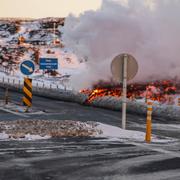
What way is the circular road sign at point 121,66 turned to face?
away from the camera

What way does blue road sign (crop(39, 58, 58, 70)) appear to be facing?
toward the camera

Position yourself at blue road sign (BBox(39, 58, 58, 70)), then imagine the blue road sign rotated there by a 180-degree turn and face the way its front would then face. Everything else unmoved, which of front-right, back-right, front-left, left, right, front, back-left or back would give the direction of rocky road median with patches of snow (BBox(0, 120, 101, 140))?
back

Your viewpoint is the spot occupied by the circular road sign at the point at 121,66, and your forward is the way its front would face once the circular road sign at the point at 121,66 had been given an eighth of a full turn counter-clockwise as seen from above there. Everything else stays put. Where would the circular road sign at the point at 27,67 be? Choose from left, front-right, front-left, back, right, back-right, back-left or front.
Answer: front

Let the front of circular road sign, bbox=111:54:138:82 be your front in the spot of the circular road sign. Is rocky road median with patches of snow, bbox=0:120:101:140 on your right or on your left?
on your left

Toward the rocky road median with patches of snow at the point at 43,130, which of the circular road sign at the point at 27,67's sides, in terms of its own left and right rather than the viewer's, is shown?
front

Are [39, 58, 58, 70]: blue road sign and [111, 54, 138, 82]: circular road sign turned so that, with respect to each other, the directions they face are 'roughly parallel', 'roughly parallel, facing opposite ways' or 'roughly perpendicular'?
roughly parallel, facing opposite ways

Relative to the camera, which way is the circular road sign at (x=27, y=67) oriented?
toward the camera

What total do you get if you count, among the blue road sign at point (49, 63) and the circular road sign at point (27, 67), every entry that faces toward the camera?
2

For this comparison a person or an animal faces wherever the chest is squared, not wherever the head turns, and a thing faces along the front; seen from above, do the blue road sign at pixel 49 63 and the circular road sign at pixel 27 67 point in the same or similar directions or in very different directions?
same or similar directions

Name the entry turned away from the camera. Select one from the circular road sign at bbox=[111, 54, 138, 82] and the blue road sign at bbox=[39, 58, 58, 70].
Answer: the circular road sign

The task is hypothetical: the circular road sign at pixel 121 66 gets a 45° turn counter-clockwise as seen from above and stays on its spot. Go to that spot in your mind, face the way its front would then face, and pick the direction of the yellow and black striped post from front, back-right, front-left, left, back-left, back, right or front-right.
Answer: front
